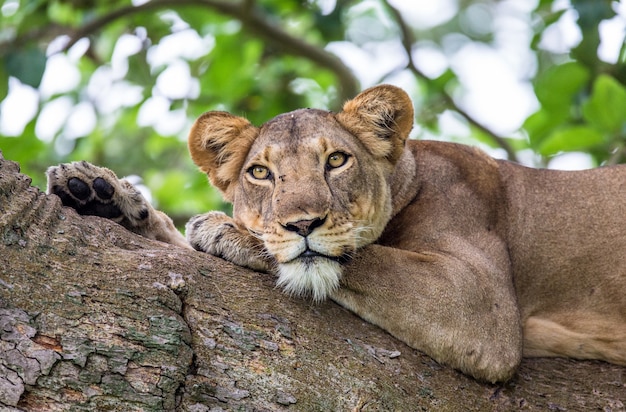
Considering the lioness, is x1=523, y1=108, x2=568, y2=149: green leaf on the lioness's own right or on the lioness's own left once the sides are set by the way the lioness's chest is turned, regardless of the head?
on the lioness's own right

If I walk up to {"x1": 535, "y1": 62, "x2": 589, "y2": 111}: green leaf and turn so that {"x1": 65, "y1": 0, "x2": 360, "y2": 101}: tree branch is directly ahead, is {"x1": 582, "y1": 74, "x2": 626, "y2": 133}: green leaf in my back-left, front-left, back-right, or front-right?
back-left

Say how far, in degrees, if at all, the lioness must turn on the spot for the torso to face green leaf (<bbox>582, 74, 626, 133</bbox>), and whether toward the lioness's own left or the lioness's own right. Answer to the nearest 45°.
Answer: approximately 135° to the lioness's own right

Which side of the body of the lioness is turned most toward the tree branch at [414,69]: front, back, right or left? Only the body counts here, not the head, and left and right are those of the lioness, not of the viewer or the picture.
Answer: right

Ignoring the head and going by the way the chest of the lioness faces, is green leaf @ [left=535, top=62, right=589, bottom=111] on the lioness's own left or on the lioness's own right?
on the lioness's own right

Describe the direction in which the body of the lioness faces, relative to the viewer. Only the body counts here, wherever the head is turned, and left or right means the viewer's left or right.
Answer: facing to the left of the viewer

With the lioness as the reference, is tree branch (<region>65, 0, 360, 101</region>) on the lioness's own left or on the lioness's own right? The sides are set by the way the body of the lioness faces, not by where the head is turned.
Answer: on the lioness's own right

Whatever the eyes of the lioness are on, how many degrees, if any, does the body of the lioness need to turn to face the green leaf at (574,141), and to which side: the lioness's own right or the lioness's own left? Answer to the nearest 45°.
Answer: approximately 135° to the lioness's own right

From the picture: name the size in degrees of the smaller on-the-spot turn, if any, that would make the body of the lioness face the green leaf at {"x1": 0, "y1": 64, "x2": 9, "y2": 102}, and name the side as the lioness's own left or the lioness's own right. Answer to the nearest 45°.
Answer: approximately 45° to the lioness's own right
